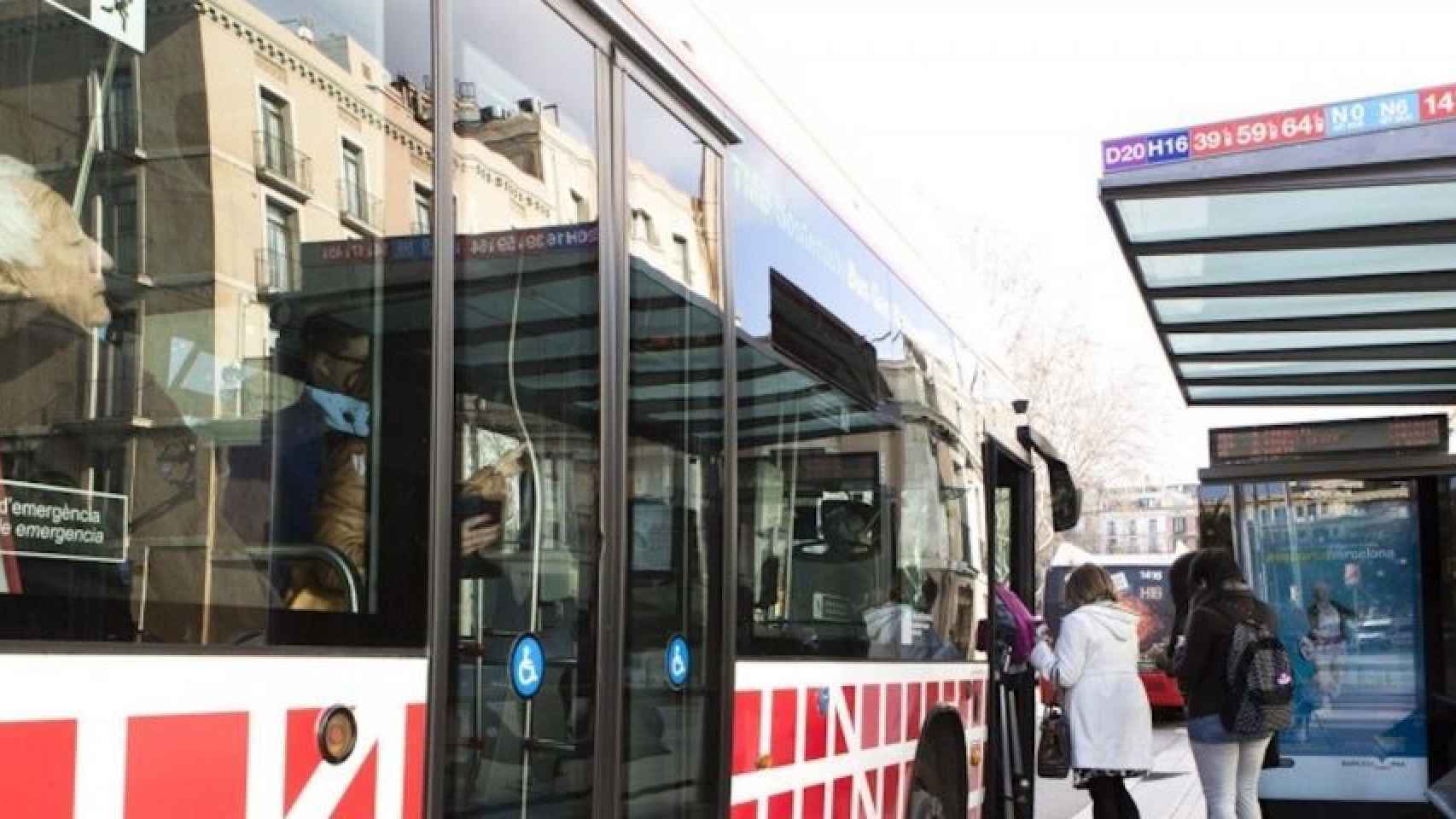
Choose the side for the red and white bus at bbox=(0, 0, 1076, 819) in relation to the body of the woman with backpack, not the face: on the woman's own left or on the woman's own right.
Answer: on the woman's own left

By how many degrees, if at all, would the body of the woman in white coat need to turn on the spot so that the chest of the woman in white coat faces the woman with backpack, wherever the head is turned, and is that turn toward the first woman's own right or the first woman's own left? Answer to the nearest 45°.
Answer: approximately 90° to the first woman's own right

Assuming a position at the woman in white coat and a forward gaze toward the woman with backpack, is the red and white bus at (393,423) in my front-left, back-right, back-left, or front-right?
back-right

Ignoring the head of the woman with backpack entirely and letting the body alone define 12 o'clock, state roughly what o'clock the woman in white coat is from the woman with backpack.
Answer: The woman in white coat is roughly at 9 o'clock from the woman with backpack.

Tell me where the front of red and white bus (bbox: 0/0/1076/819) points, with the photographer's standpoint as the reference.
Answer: facing away from the viewer and to the right of the viewer

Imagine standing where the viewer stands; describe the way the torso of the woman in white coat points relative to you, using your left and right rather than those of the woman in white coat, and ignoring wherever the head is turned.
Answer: facing away from the viewer and to the left of the viewer

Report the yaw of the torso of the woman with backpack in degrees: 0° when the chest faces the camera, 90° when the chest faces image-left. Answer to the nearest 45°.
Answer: approximately 135°

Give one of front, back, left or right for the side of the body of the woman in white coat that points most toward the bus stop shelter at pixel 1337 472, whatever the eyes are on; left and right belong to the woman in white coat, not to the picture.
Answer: right

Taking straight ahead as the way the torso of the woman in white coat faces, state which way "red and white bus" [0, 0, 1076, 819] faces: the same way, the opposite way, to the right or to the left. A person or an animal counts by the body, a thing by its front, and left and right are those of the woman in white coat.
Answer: to the right
